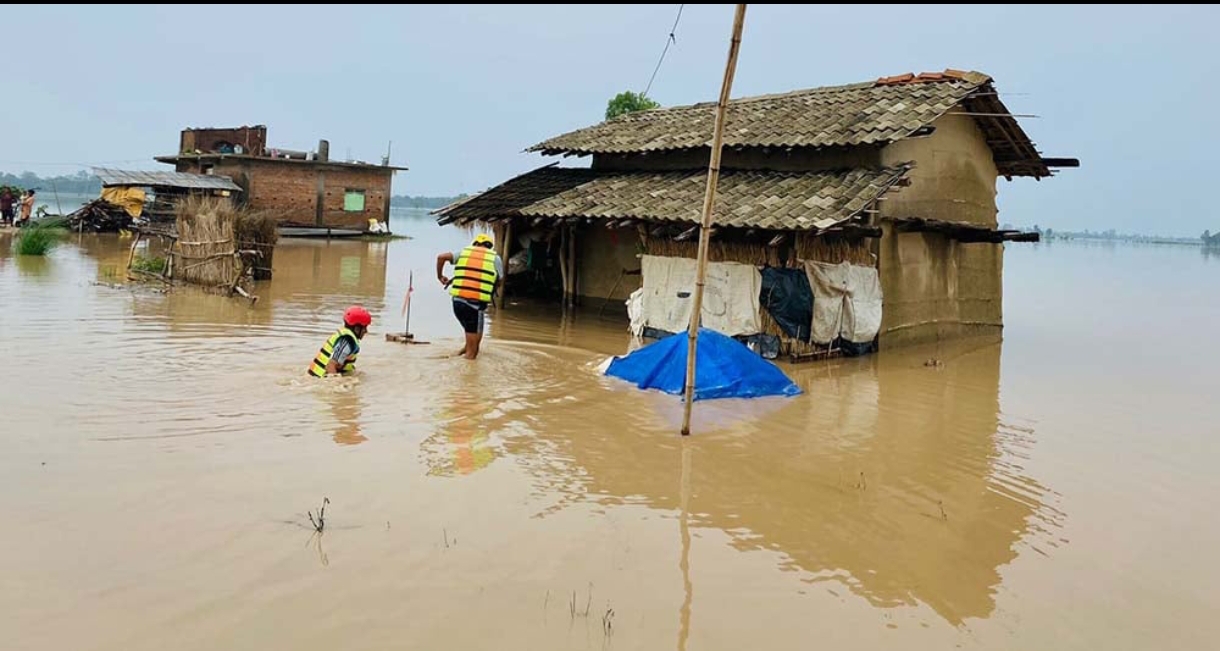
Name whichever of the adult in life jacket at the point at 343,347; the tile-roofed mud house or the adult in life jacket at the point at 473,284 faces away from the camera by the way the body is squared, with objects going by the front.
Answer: the adult in life jacket at the point at 473,284

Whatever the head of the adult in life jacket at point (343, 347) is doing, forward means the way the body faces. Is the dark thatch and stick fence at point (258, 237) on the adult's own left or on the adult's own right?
on the adult's own left

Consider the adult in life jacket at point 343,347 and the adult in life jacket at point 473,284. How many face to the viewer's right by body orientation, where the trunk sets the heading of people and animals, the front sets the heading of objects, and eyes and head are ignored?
1

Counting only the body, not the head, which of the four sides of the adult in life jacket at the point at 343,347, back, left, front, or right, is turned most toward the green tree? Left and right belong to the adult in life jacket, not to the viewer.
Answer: left

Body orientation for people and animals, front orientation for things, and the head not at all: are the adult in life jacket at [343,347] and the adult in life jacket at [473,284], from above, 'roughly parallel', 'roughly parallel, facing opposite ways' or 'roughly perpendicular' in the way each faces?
roughly perpendicular

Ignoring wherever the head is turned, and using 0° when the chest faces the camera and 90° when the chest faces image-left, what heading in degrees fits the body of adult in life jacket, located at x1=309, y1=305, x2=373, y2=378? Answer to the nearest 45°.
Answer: approximately 270°

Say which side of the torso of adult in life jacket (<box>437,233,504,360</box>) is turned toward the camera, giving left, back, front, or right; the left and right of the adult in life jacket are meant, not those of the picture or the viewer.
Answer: back

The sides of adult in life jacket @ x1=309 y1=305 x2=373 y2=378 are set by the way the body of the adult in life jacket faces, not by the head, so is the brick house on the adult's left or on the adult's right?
on the adult's left

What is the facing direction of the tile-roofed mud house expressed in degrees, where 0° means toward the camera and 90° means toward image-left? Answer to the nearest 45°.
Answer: approximately 45°

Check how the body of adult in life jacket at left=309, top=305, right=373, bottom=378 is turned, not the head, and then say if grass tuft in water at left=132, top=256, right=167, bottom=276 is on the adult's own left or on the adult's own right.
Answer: on the adult's own left

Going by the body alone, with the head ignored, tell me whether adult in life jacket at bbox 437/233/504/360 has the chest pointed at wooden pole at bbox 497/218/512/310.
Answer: yes
